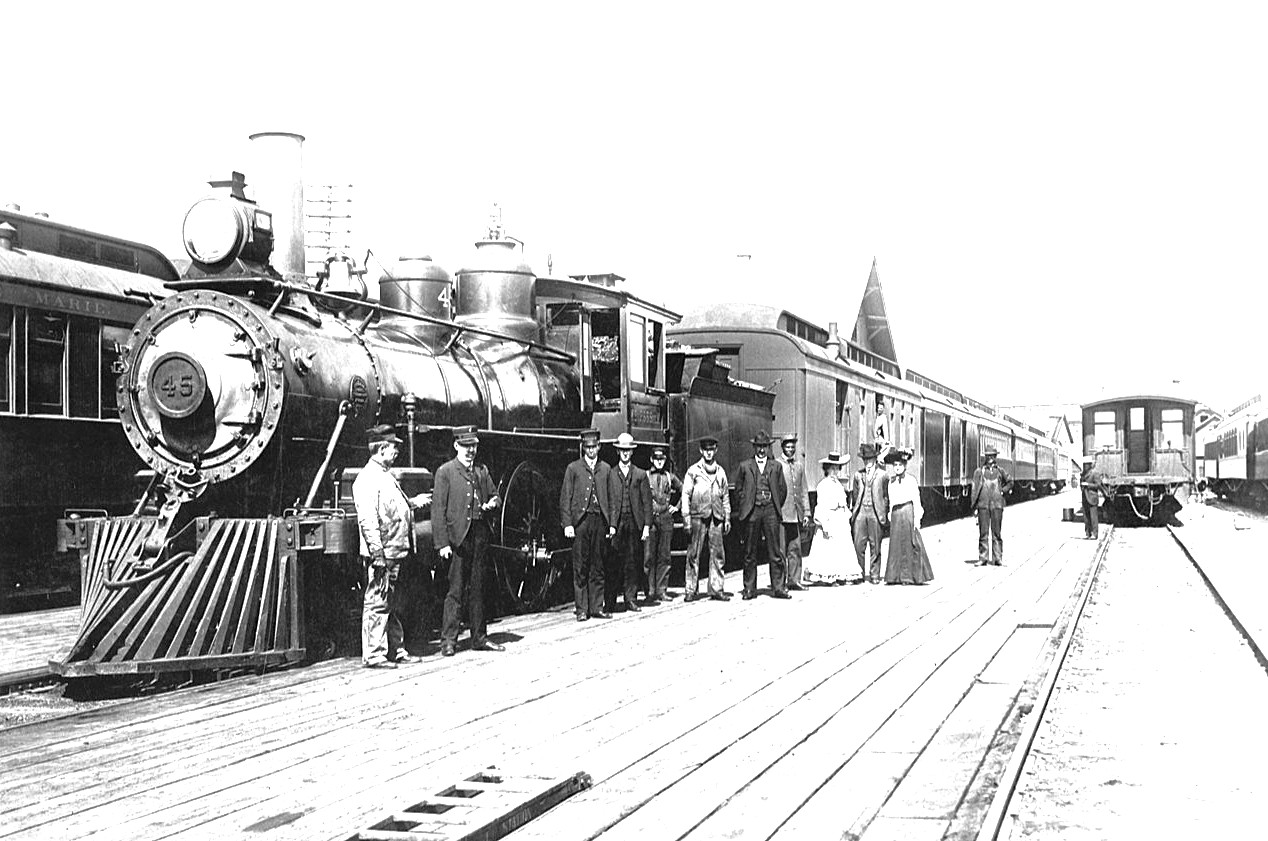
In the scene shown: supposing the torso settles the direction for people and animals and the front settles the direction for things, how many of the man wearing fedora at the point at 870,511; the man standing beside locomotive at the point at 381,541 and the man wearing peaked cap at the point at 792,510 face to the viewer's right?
1

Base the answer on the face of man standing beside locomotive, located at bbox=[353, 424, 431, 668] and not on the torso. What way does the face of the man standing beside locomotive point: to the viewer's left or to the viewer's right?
to the viewer's right

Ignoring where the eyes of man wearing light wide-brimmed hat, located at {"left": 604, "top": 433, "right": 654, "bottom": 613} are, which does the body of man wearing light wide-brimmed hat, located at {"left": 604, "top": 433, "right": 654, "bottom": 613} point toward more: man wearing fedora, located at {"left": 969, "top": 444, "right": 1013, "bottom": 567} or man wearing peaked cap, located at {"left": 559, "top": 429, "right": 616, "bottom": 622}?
the man wearing peaked cap

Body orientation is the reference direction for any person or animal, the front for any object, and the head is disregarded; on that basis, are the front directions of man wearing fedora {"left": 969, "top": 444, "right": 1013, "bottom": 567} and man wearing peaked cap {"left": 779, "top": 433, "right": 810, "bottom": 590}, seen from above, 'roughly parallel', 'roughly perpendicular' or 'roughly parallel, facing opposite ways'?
roughly parallel

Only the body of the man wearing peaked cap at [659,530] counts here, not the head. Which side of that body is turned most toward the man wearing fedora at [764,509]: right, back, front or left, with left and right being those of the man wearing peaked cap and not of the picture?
left

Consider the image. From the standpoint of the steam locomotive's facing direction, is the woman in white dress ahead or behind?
behind

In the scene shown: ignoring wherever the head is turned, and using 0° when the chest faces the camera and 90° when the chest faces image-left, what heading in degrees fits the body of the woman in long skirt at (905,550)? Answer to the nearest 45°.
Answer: approximately 45°

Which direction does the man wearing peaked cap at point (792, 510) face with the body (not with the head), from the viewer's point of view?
toward the camera

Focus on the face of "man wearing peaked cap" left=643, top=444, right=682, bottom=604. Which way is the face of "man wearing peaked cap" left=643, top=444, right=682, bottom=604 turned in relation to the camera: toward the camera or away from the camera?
toward the camera

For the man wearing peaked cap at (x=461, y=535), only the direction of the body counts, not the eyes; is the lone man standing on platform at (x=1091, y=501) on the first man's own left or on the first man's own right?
on the first man's own left

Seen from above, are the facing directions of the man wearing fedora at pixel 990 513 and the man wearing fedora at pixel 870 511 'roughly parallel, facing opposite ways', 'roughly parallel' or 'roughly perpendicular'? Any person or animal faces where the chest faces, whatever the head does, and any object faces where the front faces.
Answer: roughly parallel

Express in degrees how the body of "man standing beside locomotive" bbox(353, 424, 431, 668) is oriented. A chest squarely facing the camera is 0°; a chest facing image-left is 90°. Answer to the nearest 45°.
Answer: approximately 270°

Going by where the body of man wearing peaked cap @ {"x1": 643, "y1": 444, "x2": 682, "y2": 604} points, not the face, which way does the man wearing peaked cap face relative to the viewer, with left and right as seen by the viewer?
facing the viewer
